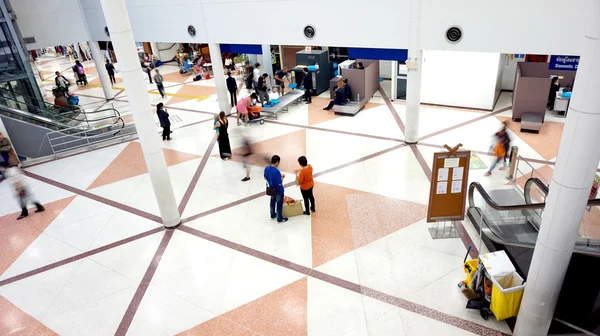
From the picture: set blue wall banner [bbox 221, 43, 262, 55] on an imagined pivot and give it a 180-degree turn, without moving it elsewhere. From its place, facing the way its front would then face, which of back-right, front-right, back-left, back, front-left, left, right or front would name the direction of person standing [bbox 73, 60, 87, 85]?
front-left

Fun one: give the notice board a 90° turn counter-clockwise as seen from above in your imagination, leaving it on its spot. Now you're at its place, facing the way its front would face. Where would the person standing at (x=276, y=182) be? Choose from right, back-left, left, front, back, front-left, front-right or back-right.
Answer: back

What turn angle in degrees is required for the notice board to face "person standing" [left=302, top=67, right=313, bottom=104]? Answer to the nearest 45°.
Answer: approximately 135° to its right
